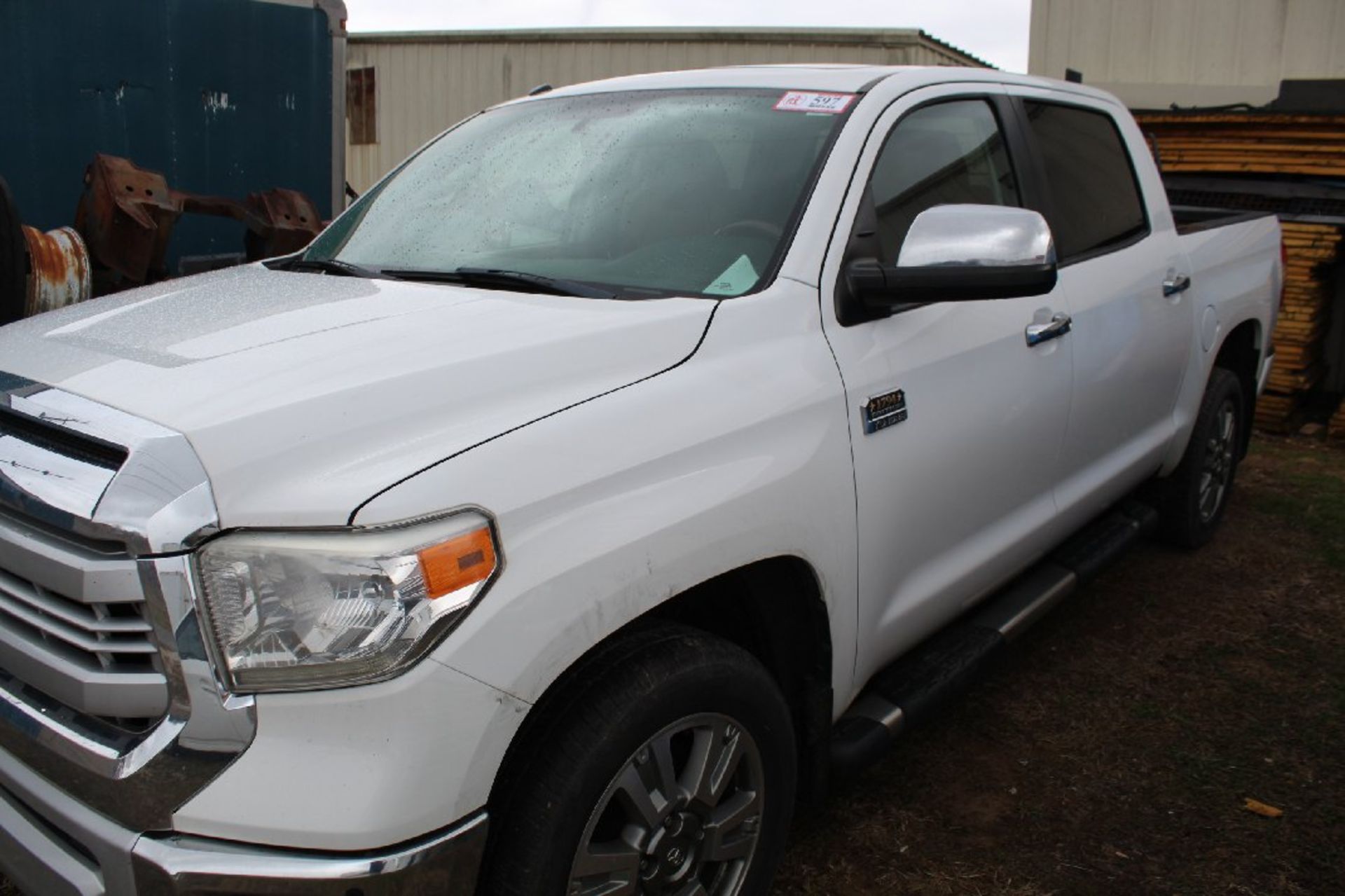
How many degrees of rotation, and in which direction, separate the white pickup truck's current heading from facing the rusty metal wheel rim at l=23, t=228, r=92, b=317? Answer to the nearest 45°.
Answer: approximately 90° to its right

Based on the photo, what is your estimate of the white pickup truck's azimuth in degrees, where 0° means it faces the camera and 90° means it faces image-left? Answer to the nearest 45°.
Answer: approximately 45°

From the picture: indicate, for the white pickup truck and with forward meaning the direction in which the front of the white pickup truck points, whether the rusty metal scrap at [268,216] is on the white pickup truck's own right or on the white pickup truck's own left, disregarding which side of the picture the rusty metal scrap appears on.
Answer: on the white pickup truck's own right
